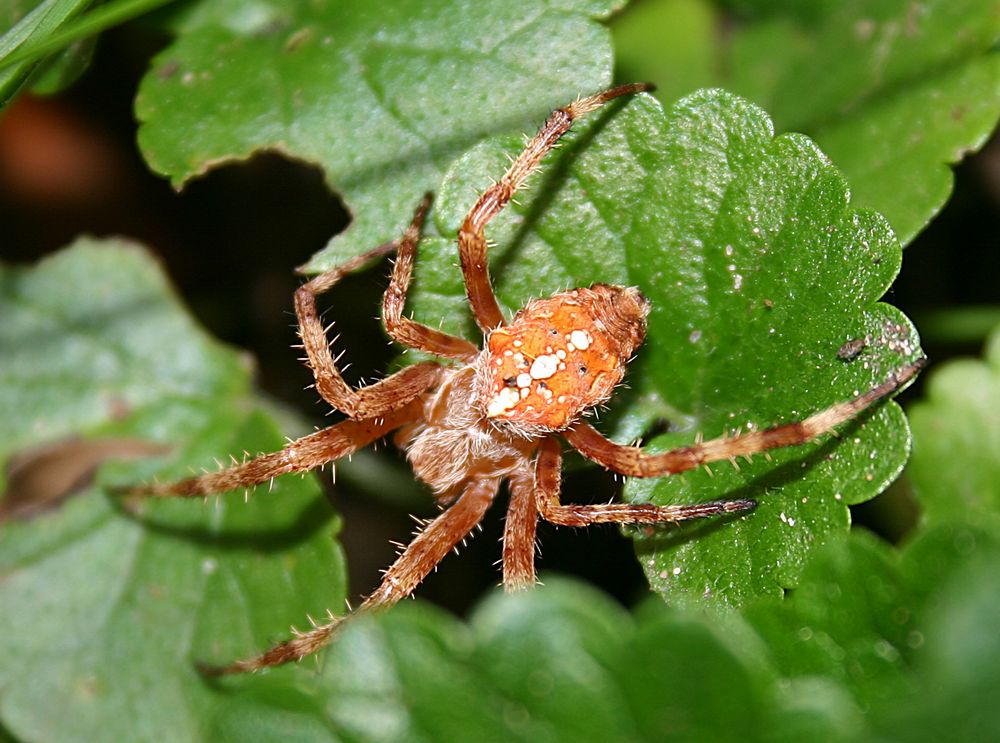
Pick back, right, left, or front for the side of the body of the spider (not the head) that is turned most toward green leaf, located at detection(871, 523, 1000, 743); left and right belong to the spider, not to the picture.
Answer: left

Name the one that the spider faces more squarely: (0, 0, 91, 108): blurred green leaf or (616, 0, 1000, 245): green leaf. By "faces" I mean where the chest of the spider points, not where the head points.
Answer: the blurred green leaf

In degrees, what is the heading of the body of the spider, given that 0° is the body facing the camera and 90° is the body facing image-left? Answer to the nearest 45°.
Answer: approximately 45°

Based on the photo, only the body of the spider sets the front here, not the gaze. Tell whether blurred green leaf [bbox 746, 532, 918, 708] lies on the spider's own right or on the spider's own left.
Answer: on the spider's own left

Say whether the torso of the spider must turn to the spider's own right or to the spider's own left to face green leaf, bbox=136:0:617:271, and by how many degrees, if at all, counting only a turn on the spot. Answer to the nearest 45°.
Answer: approximately 90° to the spider's own right

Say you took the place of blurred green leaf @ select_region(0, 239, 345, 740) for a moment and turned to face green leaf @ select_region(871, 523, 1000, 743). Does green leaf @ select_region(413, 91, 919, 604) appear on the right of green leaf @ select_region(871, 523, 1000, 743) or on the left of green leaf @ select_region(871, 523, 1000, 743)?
left

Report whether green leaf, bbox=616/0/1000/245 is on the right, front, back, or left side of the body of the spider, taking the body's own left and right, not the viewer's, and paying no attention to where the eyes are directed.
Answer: back

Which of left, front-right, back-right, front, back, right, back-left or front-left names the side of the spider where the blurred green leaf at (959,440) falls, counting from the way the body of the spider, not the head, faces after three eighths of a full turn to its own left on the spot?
front

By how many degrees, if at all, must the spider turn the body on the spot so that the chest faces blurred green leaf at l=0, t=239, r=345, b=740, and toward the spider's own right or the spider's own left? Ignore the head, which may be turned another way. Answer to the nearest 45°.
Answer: approximately 45° to the spider's own right
